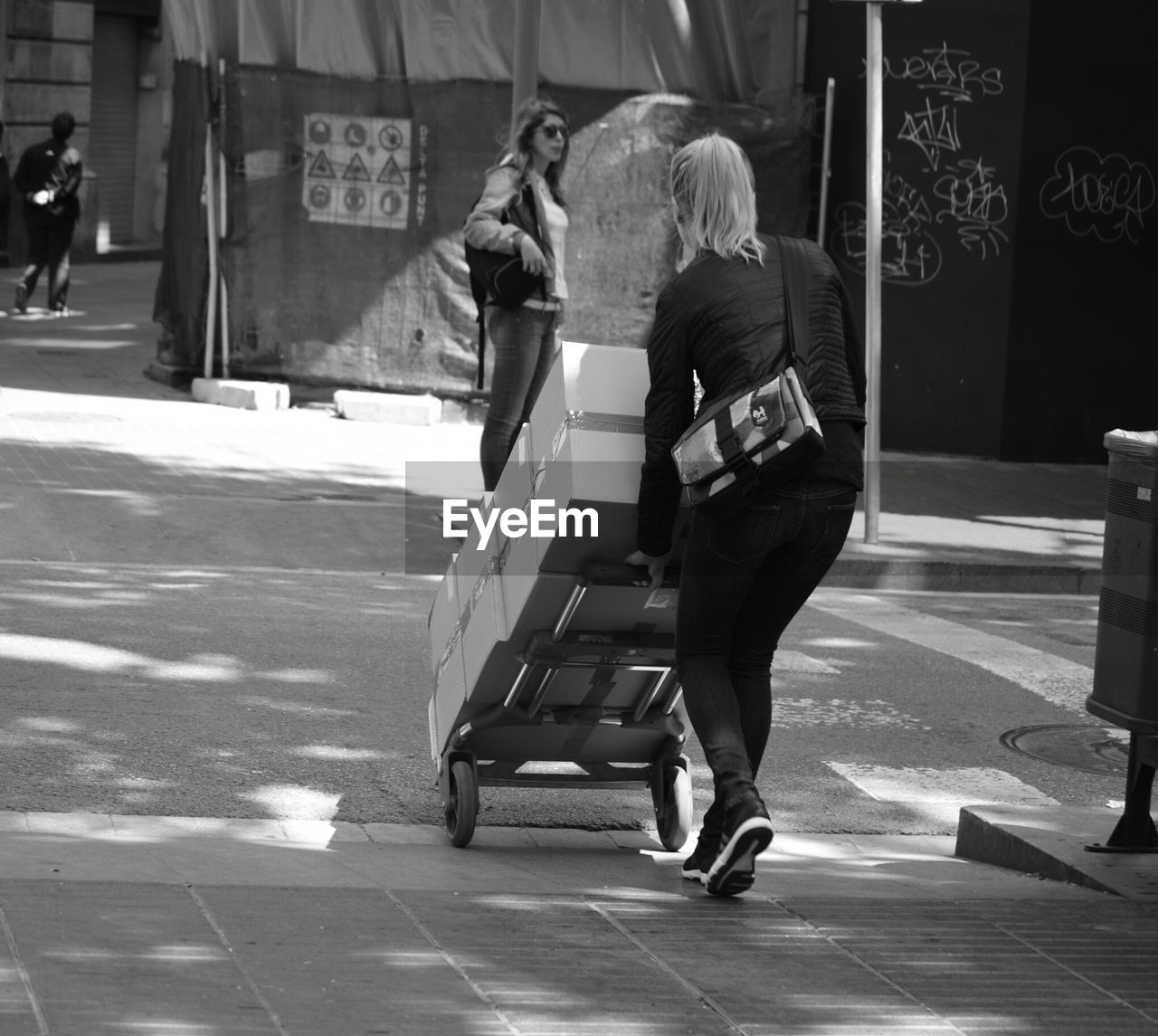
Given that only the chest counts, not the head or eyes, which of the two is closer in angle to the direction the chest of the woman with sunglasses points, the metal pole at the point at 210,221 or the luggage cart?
the luggage cart

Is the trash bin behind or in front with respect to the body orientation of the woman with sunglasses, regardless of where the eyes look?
in front

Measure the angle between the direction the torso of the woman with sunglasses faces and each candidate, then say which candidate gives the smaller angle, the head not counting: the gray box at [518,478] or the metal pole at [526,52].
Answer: the gray box

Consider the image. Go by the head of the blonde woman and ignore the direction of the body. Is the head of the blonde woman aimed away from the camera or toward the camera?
away from the camera

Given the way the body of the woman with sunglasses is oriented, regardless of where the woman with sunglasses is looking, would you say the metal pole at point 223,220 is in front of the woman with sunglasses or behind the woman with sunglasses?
behind

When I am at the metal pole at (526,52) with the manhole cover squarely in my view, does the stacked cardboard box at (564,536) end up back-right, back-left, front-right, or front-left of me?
front-right

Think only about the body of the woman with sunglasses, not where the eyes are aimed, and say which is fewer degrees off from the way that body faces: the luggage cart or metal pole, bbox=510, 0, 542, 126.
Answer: the luggage cart

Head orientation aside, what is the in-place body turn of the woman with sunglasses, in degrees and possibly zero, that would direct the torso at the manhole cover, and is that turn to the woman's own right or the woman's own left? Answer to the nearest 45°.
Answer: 0° — they already face it

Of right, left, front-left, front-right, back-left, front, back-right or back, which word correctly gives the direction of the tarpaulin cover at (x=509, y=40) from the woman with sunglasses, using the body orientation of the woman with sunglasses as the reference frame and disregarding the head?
back-left

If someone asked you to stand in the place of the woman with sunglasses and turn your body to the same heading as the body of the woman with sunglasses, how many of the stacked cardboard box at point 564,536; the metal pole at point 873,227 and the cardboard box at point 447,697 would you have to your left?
1

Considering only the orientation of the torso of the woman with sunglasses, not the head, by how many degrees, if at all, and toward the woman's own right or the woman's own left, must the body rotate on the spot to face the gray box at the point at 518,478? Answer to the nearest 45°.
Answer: approximately 45° to the woman's own right

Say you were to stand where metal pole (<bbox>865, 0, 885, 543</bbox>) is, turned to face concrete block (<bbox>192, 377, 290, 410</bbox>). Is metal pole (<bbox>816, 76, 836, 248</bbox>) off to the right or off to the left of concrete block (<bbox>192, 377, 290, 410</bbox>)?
right

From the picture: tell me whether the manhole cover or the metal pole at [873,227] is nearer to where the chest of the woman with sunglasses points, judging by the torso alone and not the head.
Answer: the manhole cover

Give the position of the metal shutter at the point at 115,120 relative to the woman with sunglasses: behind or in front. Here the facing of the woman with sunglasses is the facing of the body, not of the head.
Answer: behind

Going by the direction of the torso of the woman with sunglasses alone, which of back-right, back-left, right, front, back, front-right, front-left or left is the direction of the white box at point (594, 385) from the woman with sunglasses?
front-right

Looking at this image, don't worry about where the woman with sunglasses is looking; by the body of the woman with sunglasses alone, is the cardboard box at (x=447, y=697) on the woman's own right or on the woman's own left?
on the woman's own right

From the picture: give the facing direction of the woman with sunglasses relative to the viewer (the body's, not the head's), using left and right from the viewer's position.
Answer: facing the viewer and to the right of the viewer

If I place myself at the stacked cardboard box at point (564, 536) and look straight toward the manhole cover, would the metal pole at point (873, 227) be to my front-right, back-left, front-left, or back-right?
front-left
